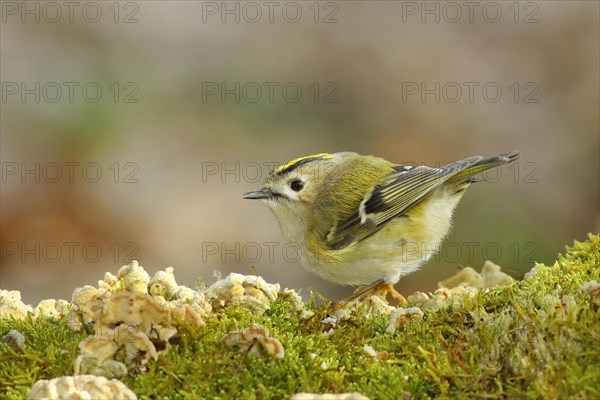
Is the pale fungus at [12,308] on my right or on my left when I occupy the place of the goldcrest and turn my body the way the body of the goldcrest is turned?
on my left

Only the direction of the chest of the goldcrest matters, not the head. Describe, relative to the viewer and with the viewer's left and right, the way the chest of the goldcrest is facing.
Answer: facing to the left of the viewer

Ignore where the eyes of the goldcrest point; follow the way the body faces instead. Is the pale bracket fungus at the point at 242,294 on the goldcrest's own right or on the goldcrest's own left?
on the goldcrest's own left
